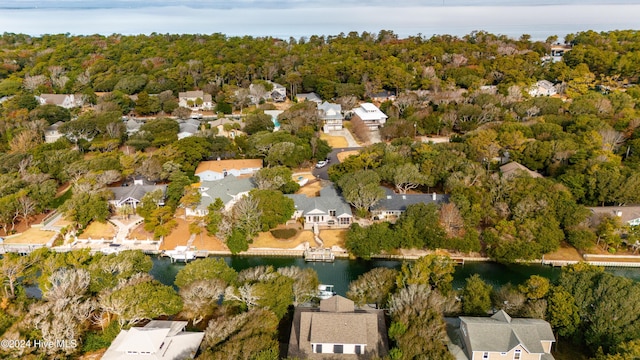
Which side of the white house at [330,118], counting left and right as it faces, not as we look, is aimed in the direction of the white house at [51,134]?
right

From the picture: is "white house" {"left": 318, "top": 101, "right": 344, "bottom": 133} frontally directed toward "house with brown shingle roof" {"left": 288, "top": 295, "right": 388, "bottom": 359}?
yes

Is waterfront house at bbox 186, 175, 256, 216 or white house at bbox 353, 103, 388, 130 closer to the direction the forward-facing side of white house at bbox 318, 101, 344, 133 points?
the waterfront house

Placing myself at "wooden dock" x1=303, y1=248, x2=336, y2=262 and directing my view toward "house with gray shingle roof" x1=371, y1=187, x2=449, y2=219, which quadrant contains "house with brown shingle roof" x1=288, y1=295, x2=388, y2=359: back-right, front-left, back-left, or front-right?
back-right

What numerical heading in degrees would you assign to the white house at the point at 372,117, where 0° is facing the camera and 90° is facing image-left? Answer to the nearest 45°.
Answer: approximately 0°

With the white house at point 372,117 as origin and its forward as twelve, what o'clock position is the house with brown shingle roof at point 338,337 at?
The house with brown shingle roof is roughly at 12 o'clock from the white house.

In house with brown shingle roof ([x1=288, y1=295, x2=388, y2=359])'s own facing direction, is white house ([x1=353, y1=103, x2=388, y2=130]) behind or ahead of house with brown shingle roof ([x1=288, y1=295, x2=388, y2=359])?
behind
